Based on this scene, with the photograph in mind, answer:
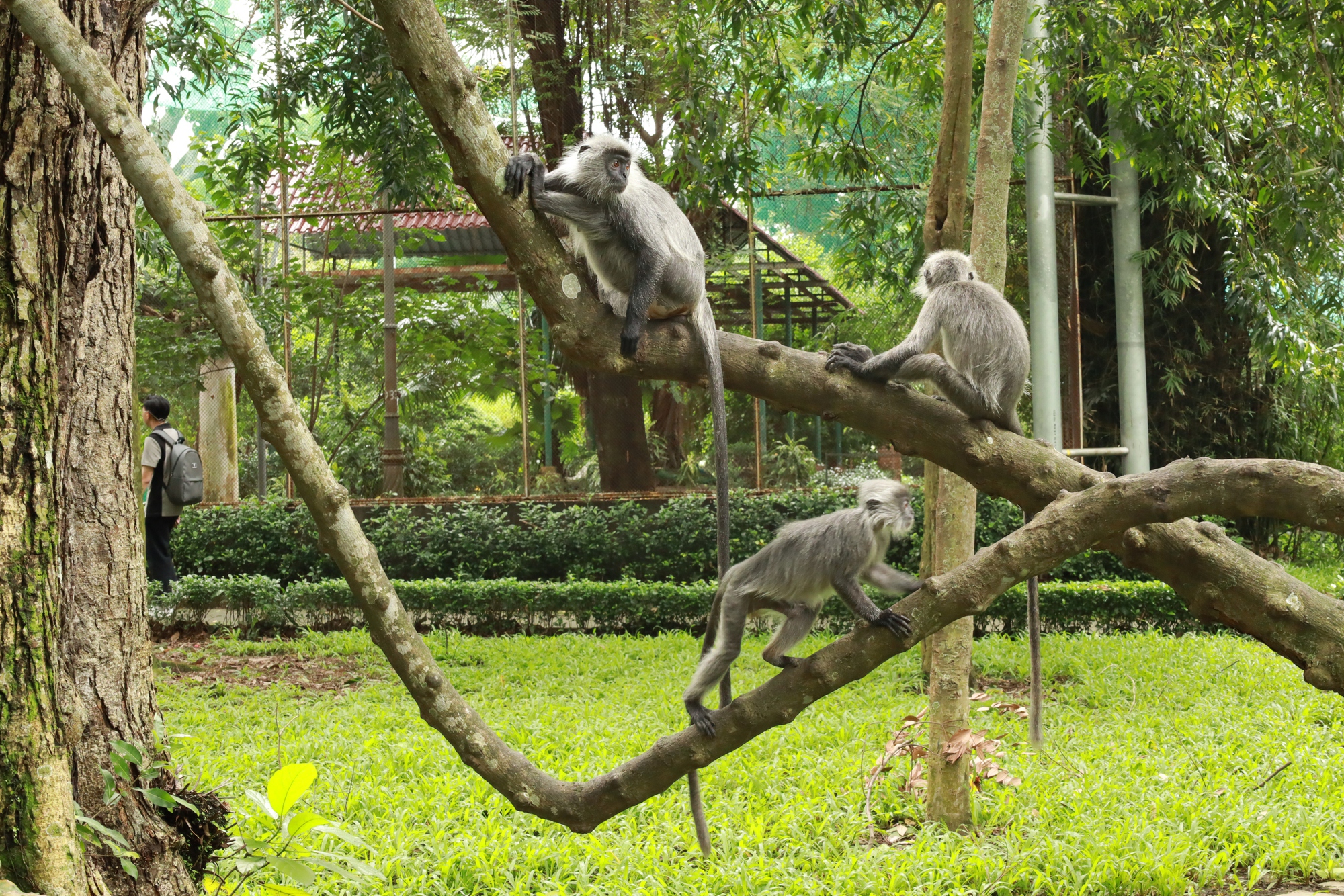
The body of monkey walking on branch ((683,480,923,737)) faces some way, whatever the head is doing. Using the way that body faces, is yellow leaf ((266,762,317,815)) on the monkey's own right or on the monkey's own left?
on the monkey's own right

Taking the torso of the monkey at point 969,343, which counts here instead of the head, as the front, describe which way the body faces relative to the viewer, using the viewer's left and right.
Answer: facing away from the viewer and to the left of the viewer

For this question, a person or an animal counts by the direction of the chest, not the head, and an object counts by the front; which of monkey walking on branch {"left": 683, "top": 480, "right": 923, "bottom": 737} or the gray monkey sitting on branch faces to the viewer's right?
the monkey walking on branch

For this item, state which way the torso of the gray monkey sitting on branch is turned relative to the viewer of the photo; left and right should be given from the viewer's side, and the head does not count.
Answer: facing the viewer and to the left of the viewer

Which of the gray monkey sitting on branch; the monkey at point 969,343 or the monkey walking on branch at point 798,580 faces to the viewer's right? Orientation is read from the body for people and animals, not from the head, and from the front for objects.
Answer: the monkey walking on branch

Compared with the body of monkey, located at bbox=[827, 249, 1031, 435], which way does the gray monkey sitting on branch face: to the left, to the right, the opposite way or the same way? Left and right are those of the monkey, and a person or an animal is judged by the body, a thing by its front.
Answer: to the left

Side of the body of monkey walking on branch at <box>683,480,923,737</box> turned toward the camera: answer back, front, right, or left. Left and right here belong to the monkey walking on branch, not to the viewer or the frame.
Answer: right
